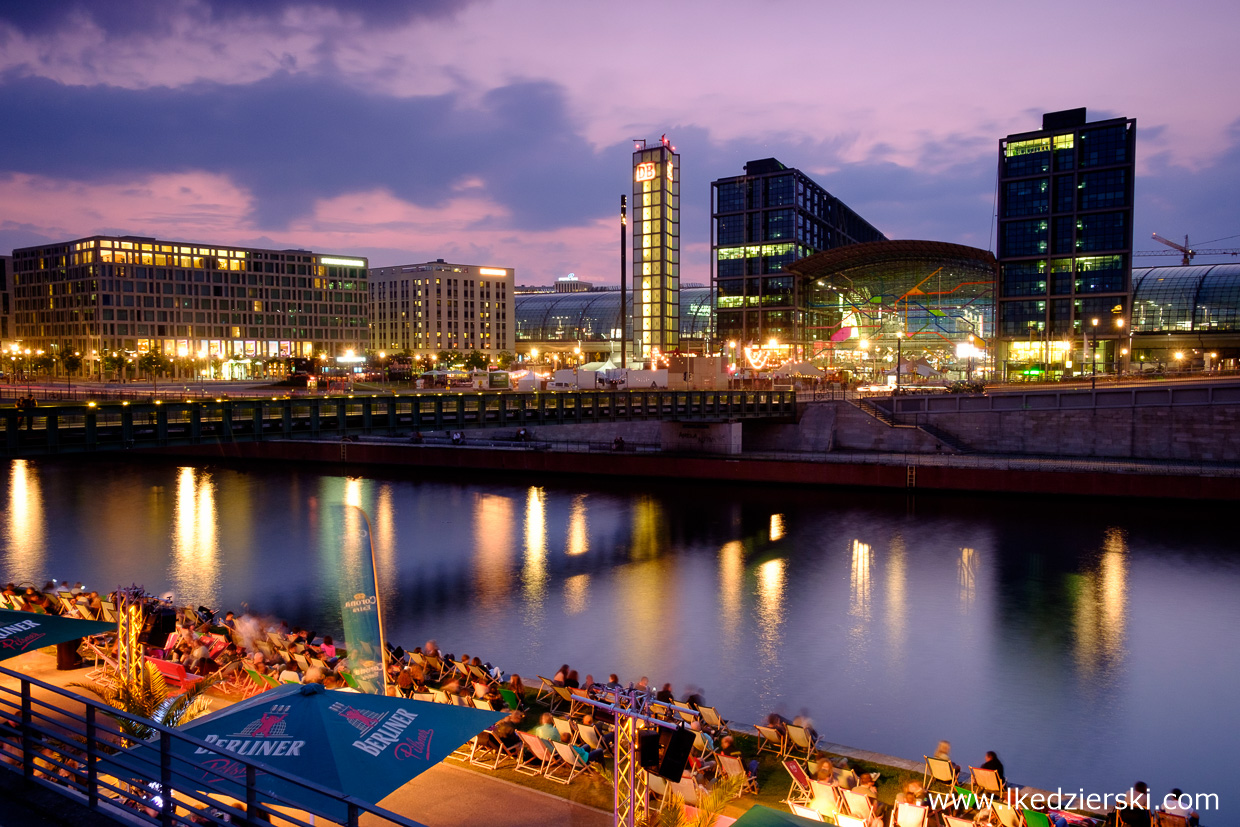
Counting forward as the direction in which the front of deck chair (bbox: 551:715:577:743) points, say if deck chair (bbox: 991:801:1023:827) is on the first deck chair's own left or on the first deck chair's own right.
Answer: on the first deck chair's own right

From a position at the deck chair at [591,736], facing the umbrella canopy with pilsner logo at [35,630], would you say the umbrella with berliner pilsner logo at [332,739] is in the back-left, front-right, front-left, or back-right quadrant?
front-left

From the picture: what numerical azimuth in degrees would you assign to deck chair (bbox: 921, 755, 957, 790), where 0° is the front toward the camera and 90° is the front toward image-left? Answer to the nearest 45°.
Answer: approximately 225°

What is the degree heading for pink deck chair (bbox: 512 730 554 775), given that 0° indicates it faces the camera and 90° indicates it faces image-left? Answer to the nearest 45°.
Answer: approximately 225°

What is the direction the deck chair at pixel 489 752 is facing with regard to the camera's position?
facing away from the viewer and to the right of the viewer

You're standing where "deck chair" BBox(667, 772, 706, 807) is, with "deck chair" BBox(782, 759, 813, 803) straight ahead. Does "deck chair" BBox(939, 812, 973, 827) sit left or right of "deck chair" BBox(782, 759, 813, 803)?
right

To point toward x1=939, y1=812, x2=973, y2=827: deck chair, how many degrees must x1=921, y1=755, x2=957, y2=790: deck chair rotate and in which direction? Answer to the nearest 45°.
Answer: approximately 135° to its right

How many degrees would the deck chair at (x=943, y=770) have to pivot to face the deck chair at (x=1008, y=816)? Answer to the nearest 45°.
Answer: approximately 90° to its right

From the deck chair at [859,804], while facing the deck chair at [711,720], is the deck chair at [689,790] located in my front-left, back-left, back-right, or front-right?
front-left

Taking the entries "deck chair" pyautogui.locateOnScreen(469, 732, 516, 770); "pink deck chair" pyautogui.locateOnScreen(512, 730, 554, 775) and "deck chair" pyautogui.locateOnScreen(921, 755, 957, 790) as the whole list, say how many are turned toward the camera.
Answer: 0

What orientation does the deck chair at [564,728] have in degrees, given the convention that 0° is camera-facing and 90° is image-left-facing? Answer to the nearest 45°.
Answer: approximately 225°

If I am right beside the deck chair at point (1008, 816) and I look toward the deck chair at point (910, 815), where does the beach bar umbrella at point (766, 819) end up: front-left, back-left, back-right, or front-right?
front-left

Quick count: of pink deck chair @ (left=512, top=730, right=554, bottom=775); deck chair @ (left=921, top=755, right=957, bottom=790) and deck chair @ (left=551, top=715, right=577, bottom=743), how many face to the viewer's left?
0

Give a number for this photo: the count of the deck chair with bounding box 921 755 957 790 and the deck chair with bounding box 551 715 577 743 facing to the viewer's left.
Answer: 0

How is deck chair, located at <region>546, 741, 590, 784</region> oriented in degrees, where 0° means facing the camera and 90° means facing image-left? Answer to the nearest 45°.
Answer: approximately 225°

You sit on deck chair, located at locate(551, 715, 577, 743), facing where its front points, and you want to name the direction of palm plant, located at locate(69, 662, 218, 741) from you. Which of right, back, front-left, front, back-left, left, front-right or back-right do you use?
back-left
